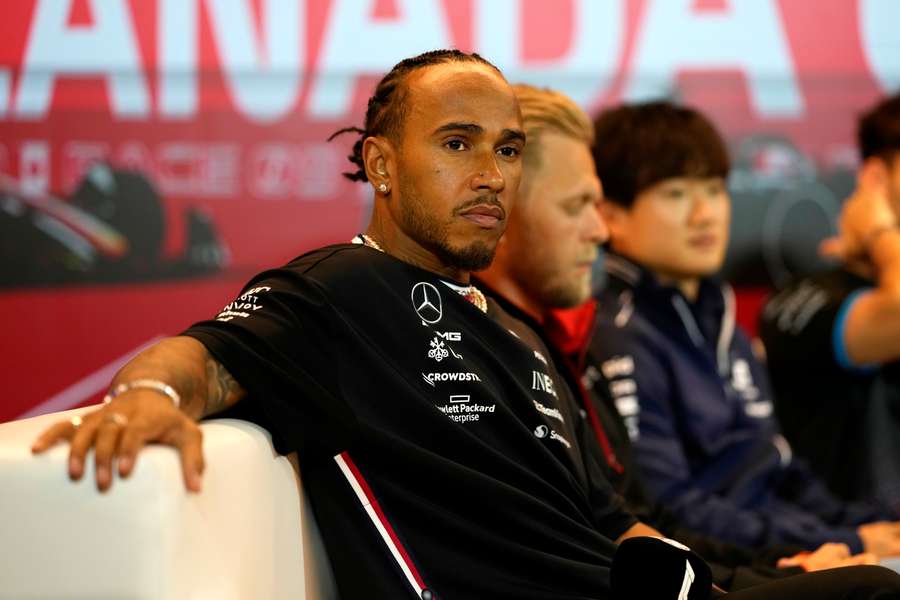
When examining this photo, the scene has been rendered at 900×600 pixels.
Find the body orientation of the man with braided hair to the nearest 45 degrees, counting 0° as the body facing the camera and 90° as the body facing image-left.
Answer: approximately 315°

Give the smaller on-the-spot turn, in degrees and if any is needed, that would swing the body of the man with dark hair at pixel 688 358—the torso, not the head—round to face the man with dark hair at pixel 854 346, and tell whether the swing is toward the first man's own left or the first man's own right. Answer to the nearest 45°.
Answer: approximately 90° to the first man's own left

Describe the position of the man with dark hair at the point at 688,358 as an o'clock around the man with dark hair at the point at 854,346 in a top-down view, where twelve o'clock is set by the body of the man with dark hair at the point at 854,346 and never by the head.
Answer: the man with dark hair at the point at 688,358 is roughly at 4 o'clock from the man with dark hair at the point at 854,346.

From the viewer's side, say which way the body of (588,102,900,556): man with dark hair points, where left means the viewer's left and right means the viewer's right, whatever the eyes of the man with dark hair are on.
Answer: facing the viewer and to the right of the viewer

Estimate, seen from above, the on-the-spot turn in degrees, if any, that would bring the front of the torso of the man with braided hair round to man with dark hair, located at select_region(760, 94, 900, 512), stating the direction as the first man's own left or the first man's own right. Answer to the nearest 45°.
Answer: approximately 90° to the first man's own left

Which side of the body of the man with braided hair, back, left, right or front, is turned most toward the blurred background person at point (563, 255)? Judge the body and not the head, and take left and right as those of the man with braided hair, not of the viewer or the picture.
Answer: left

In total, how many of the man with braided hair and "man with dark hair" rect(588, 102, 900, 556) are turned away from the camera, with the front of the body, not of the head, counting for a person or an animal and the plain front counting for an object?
0
